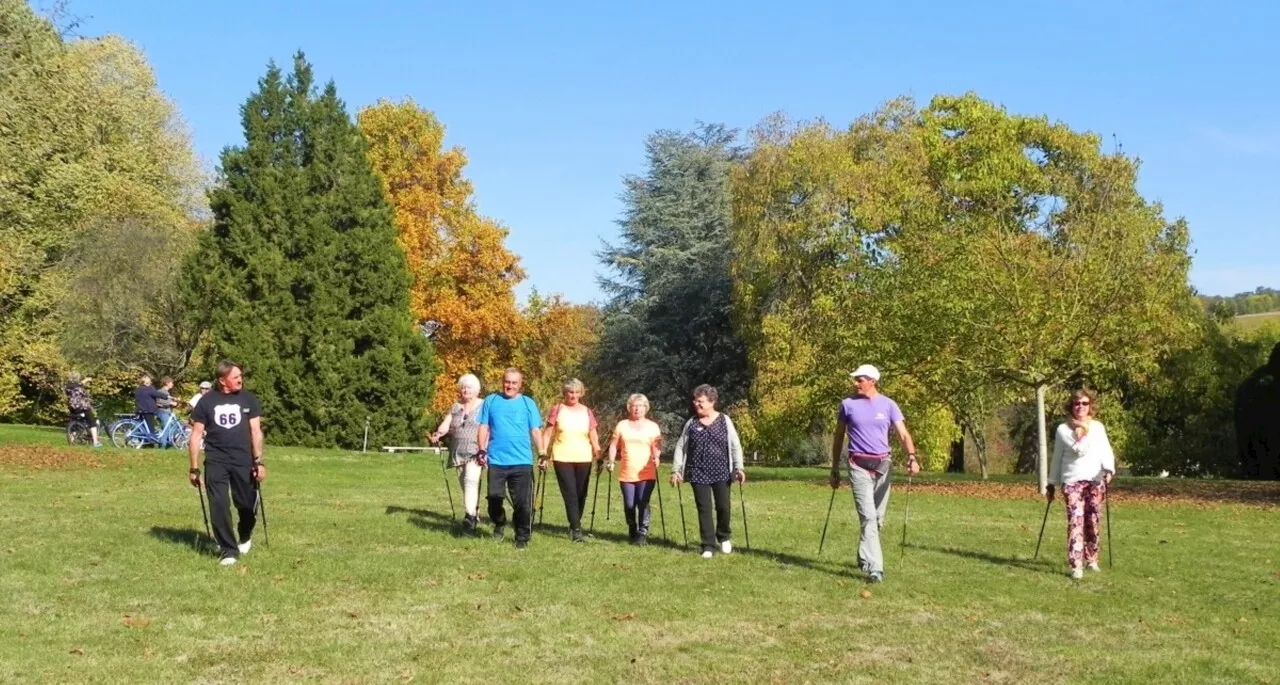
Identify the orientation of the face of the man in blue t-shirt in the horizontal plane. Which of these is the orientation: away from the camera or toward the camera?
toward the camera

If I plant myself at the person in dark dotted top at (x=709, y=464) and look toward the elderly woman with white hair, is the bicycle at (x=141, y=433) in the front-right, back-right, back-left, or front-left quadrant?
front-right

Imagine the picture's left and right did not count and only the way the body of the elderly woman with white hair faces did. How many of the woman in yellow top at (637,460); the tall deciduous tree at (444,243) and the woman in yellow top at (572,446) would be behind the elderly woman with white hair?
1

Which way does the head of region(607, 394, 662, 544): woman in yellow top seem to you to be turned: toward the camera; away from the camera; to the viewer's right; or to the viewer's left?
toward the camera

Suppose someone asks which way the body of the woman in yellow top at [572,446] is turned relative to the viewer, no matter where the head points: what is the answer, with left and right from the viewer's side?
facing the viewer

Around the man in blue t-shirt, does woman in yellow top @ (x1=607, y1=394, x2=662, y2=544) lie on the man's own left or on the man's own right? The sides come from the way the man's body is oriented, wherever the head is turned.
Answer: on the man's own left

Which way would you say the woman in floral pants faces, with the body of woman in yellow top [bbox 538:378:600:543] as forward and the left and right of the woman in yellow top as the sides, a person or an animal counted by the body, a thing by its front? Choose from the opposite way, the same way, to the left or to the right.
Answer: the same way

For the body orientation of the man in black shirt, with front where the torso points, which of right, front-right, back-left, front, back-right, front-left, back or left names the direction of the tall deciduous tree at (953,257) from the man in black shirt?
back-left

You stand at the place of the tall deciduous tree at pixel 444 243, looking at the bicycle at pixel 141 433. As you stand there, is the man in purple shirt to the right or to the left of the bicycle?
left

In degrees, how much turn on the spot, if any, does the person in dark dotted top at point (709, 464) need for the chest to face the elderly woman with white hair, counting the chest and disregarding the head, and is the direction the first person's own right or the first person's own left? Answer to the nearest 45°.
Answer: approximately 135° to the first person's own right

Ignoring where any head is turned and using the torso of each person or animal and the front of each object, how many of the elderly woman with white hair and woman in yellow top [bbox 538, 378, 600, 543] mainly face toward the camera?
2

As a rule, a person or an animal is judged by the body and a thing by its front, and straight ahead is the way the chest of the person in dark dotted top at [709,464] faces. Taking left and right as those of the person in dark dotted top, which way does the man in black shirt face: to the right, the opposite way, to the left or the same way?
the same way

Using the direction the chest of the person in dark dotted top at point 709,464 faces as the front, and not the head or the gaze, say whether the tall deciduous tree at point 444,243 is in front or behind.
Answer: behind

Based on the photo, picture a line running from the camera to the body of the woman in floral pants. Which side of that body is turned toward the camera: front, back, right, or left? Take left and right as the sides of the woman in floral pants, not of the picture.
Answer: front
